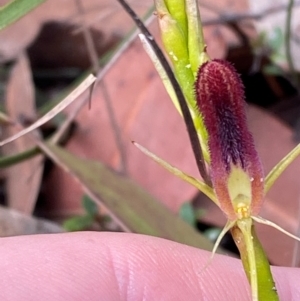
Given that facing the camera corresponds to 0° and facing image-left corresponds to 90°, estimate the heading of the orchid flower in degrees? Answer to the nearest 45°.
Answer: approximately 0°

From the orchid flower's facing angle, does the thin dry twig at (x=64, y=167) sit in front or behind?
behind

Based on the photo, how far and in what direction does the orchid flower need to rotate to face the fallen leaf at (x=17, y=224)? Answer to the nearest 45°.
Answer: approximately 135° to its right
